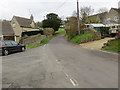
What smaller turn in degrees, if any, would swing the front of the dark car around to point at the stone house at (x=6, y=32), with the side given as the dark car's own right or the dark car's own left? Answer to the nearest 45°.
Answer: approximately 45° to the dark car's own left

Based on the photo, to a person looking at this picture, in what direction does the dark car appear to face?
facing away from the viewer and to the right of the viewer
